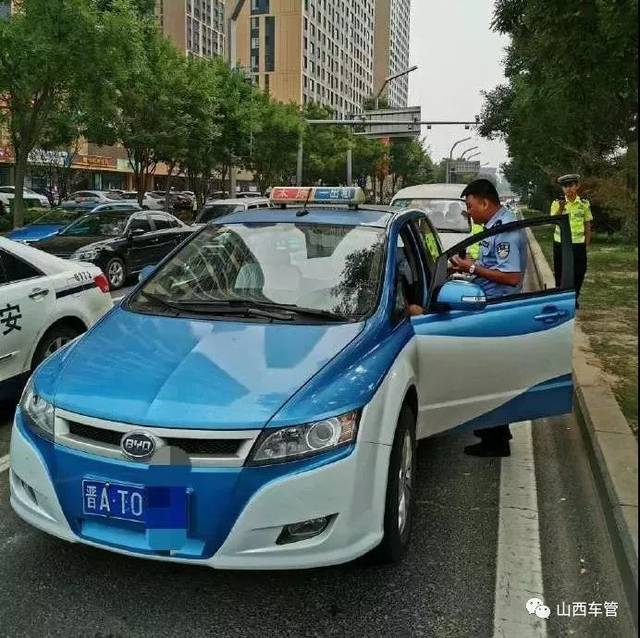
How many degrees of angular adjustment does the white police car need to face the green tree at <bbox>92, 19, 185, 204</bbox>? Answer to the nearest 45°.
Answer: approximately 135° to its right

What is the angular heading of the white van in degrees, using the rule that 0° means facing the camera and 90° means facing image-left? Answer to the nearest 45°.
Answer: approximately 0°

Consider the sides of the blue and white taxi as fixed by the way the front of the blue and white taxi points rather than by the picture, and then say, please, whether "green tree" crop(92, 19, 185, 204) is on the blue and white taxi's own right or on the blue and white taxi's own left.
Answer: on the blue and white taxi's own right

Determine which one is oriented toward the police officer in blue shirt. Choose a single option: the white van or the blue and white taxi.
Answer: the white van

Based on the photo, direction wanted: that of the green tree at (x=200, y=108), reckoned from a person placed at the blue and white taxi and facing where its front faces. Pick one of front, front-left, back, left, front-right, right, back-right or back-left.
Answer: back-right

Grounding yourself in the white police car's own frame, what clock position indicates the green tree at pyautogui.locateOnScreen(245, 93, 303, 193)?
The green tree is roughly at 5 o'clock from the white police car.

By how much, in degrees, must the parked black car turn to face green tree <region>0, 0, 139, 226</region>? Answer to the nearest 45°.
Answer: approximately 135° to its right

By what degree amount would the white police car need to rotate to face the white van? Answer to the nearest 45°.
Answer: approximately 180°

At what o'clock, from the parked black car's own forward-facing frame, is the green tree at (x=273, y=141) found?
The green tree is roughly at 5 o'clock from the parked black car.
